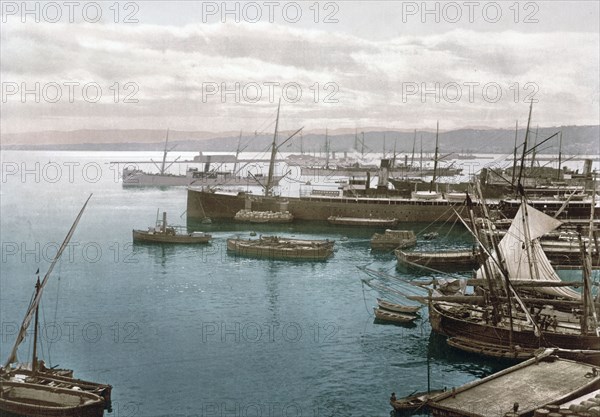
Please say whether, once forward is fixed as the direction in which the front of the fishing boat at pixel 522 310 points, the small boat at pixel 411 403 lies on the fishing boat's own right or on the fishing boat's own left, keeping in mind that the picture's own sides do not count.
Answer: on the fishing boat's own left

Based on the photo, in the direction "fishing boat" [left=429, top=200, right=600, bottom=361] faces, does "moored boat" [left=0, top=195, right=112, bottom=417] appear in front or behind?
in front

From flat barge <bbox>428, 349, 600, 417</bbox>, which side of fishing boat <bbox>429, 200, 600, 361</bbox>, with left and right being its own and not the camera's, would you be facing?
left

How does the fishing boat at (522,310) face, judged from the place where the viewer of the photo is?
facing to the left of the viewer

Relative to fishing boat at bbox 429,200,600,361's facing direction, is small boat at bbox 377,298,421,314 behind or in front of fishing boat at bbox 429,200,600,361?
in front
